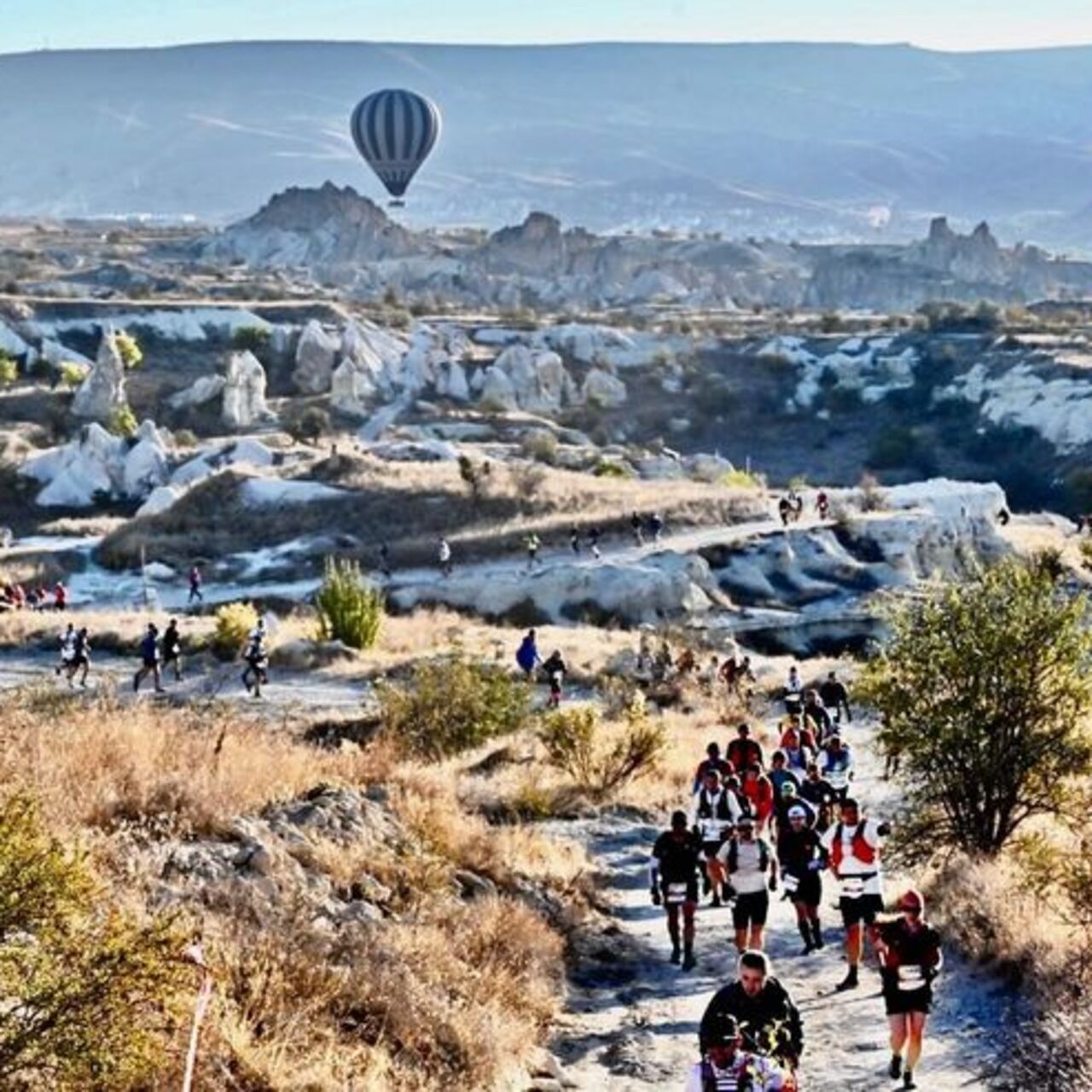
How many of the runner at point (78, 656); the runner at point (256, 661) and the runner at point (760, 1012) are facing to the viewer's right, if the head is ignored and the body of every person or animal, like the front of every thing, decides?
2

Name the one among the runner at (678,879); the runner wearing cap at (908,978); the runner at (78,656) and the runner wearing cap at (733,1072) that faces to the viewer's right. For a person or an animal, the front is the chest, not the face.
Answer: the runner at (78,656)

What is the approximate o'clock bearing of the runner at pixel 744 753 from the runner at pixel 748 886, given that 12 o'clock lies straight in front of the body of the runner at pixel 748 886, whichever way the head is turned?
the runner at pixel 744 753 is roughly at 6 o'clock from the runner at pixel 748 886.

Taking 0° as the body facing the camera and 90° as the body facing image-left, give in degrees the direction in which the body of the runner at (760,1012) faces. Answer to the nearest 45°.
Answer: approximately 0°
